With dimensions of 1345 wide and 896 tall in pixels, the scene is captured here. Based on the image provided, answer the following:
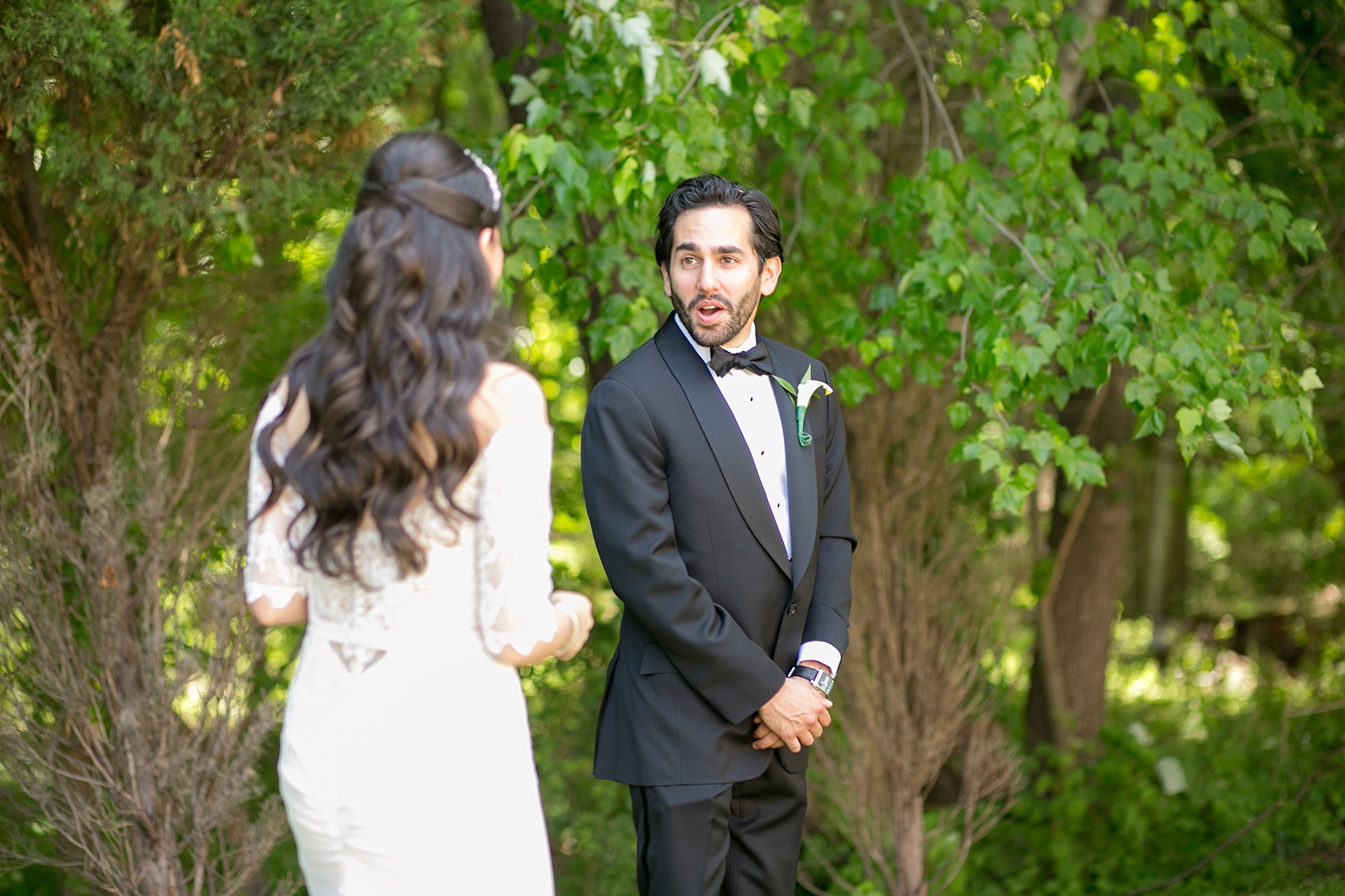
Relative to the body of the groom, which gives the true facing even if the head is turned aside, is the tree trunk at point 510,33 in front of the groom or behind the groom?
behind

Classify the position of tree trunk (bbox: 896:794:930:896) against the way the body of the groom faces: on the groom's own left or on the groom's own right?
on the groom's own left

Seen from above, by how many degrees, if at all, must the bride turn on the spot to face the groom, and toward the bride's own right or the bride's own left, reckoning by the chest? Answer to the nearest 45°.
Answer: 0° — they already face them

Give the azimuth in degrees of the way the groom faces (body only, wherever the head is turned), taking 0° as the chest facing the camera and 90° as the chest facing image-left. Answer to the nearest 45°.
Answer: approximately 315°

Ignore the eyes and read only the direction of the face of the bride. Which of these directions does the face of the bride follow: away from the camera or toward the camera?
away from the camera

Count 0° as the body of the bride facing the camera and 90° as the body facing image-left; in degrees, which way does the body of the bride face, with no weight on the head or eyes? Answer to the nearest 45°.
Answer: approximately 225°
